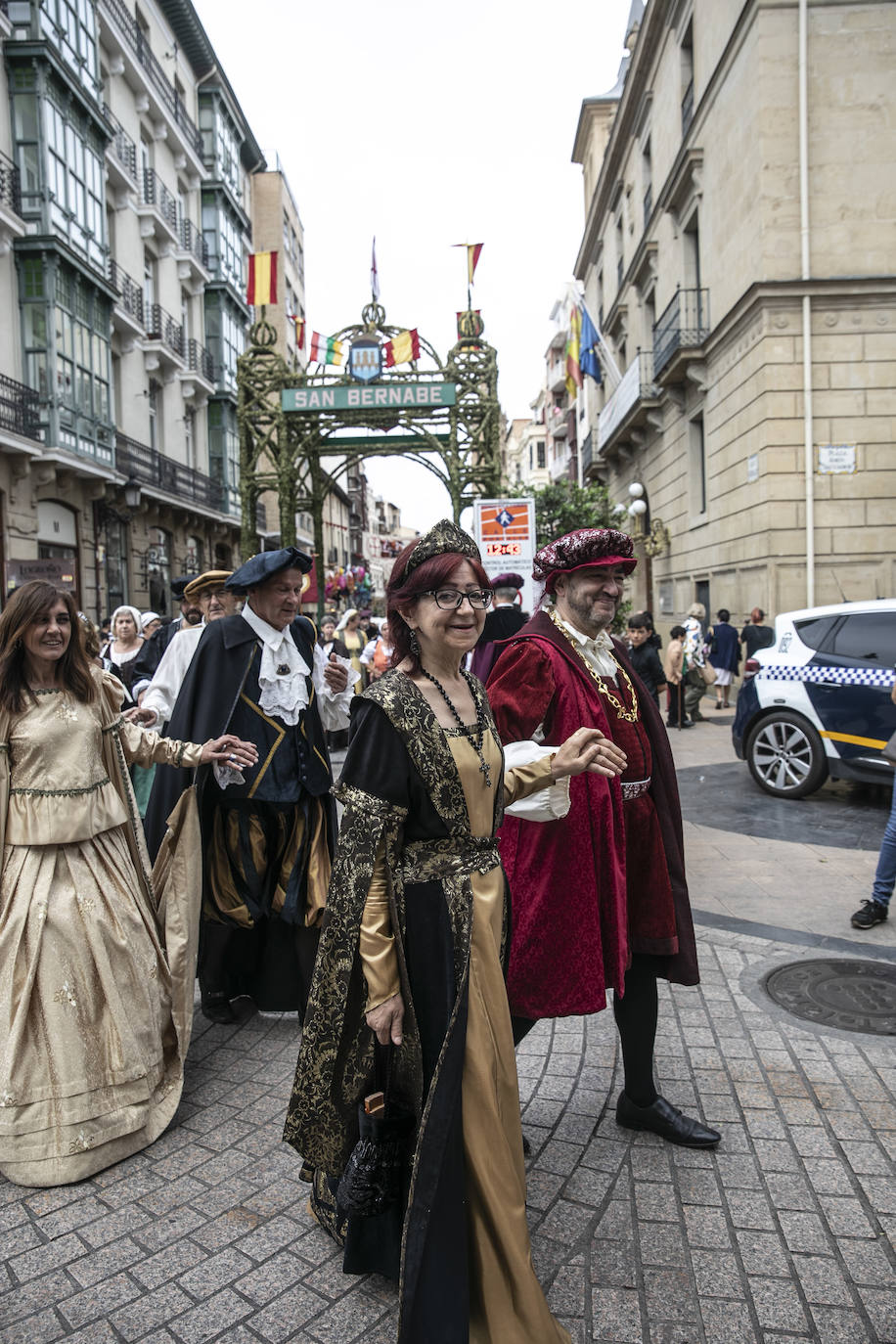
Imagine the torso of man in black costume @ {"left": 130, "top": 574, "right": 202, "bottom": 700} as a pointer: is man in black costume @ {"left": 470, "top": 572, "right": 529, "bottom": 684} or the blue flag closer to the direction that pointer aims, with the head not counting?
the man in black costume

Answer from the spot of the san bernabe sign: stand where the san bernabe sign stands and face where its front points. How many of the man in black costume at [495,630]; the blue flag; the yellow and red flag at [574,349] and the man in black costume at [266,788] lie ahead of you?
2

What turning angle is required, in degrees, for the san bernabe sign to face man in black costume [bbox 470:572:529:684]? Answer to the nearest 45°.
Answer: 0° — it already faces them

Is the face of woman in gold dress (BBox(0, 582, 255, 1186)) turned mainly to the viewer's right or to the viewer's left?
to the viewer's right

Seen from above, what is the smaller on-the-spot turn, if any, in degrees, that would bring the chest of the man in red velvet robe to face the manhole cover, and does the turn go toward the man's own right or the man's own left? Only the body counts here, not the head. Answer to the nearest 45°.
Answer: approximately 90° to the man's own left

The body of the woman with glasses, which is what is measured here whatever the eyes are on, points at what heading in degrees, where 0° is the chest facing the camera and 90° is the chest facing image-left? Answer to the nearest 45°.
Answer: approximately 315°

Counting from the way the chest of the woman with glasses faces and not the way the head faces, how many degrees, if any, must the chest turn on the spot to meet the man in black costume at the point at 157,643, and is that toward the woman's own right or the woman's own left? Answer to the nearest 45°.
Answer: approximately 180°
